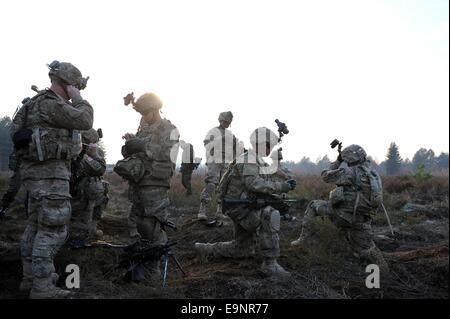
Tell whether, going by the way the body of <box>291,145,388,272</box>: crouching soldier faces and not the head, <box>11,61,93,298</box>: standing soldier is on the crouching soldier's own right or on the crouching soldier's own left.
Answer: on the crouching soldier's own left

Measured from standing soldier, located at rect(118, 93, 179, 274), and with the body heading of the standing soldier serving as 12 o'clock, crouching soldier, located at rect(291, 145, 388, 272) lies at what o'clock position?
The crouching soldier is roughly at 7 o'clock from the standing soldier.

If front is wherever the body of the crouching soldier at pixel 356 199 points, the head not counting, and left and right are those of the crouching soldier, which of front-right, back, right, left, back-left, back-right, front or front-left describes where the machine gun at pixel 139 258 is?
front-left

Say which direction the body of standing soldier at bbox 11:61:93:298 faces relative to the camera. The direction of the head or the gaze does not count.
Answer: to the viewer's right

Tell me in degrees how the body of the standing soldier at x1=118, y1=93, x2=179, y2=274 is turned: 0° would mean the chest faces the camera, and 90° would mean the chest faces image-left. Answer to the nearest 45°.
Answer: approximately 45°

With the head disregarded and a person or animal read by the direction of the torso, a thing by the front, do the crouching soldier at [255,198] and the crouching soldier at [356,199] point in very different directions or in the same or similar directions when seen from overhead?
very different directions

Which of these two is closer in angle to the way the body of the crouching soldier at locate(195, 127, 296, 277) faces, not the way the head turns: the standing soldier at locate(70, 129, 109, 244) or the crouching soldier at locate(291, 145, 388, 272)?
the crouching soldier

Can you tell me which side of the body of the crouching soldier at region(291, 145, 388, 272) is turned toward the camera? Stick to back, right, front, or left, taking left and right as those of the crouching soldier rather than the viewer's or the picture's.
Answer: left

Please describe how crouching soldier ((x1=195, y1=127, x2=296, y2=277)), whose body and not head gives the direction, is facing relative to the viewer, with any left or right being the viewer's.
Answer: facing to the right of the viewer

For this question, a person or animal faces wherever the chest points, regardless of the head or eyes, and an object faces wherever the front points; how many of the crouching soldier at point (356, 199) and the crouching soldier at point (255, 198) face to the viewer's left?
1

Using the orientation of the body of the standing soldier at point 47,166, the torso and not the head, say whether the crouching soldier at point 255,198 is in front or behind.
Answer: in front

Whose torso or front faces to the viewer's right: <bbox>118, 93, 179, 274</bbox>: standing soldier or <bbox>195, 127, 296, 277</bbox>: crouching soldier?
the crouching soldier
